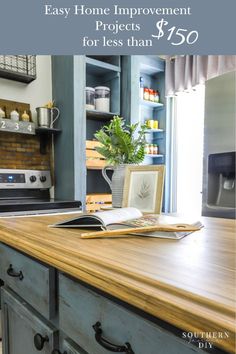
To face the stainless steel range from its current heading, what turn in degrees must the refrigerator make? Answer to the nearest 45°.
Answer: approximately 45° to its right

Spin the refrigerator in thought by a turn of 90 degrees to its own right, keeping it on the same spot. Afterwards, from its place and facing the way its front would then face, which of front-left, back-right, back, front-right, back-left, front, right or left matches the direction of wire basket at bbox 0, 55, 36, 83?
front-left

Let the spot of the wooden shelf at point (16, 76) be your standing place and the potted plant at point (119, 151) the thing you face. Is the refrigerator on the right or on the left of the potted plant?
left

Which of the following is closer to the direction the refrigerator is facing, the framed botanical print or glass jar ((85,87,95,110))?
the framed botanical print

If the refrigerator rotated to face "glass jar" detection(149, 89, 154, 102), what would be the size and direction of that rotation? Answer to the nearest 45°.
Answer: approximately 90° to its right

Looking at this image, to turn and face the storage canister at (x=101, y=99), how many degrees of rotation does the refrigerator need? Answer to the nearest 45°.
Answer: approximately 90° to its right

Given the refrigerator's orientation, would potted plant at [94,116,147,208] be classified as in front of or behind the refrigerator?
in front

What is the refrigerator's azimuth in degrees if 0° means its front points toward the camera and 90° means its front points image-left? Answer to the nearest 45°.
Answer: approximately 45°

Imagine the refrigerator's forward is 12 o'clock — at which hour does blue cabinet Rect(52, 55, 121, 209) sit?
The blue cabinet is roughly at 2 o'clock from the refrigerator.
